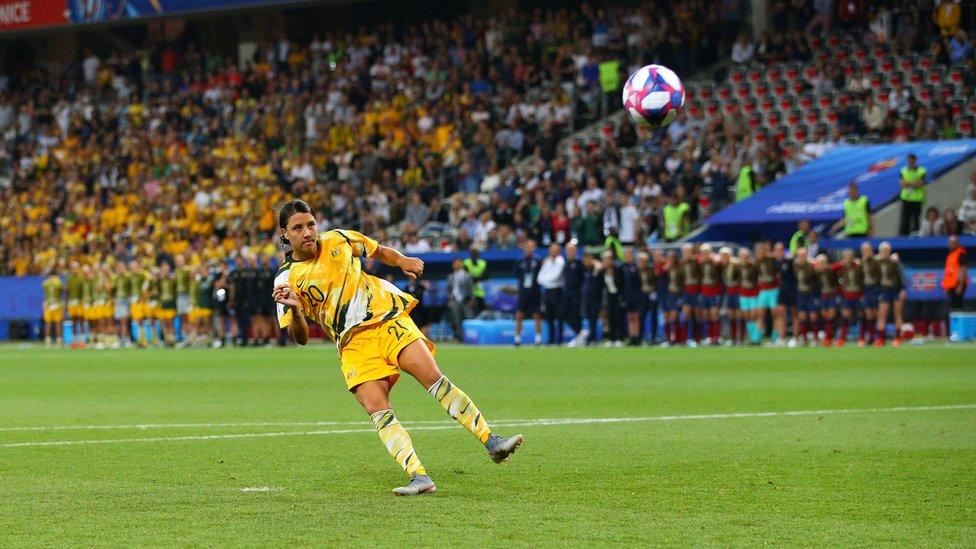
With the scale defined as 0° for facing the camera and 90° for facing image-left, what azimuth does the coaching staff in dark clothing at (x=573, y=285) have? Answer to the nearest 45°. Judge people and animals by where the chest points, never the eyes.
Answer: approximately 0°

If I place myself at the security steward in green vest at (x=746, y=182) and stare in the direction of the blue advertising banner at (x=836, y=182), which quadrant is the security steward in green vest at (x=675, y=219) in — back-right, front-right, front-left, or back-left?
back-right

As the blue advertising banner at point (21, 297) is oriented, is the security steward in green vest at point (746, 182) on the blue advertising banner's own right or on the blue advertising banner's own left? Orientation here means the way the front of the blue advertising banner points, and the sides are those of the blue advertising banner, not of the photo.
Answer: on the blue advertising banner's own left

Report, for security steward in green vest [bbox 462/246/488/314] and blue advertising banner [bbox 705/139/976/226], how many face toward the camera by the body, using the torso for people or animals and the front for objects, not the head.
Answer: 2

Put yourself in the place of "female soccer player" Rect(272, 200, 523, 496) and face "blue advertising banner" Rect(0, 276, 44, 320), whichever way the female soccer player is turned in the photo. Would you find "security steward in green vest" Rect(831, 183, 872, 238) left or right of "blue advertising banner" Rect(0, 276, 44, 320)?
right

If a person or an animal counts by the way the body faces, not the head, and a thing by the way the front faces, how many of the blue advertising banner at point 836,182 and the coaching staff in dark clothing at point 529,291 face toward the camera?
2

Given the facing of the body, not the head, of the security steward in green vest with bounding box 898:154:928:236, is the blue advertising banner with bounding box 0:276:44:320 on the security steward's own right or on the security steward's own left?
on the security steward's own right
